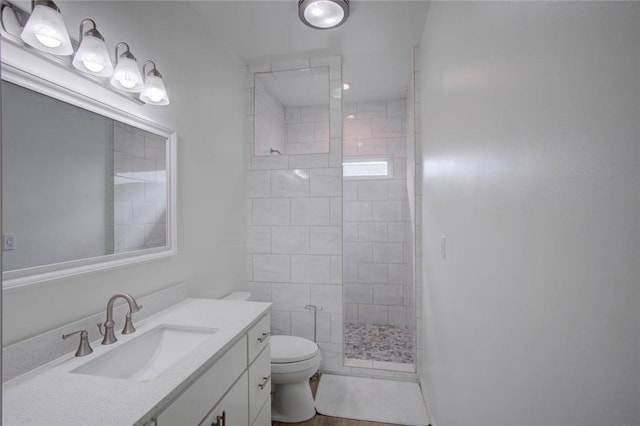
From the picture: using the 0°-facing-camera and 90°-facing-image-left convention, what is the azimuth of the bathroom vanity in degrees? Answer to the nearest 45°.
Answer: approximately 315°

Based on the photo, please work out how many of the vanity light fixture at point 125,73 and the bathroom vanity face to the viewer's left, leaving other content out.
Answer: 0

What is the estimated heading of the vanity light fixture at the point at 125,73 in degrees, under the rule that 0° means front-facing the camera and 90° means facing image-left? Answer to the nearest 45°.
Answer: approximately 315°

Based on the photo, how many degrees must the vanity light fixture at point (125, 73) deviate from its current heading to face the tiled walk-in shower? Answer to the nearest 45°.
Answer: approximately 90° to its left

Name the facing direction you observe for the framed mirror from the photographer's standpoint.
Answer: facing the viewer and to the right of the viewer
